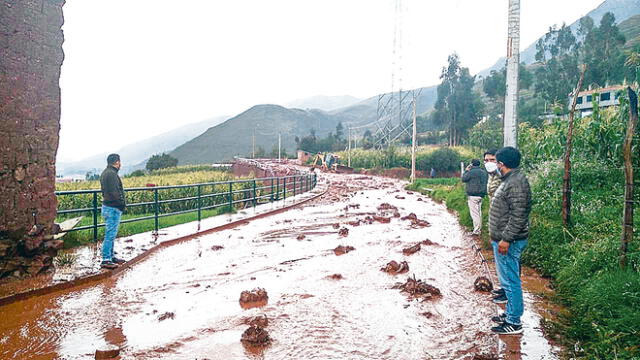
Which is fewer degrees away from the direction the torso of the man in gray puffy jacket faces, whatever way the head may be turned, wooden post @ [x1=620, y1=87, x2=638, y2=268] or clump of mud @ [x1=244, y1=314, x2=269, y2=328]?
the clump of mud

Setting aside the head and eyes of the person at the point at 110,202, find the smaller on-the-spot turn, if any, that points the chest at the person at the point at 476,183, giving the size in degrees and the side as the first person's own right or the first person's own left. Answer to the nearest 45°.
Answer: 0° — they already face them

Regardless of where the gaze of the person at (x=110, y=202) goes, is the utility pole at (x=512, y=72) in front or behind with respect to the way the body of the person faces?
in front

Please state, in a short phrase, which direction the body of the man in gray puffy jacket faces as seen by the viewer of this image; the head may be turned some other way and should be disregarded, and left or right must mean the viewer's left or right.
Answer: facing to the left of the viewer

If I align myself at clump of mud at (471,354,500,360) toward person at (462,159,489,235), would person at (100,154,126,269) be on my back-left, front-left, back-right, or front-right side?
front-left

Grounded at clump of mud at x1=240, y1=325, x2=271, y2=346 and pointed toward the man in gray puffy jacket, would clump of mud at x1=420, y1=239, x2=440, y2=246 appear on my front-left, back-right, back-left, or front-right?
front-left

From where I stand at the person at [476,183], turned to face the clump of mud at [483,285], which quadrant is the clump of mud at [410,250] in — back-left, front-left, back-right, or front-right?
front-right

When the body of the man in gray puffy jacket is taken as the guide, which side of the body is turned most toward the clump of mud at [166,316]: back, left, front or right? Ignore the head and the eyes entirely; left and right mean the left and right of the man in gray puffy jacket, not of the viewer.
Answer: front

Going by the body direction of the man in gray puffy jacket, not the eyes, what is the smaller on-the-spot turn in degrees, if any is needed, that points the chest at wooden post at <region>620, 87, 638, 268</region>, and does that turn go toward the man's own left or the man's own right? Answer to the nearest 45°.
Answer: approximately 135° to the man's own right

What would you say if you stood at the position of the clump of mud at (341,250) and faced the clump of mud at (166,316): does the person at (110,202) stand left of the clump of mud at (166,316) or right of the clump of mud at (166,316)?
right

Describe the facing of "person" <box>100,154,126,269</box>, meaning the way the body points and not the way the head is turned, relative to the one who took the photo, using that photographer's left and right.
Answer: facing to the right of the viewer

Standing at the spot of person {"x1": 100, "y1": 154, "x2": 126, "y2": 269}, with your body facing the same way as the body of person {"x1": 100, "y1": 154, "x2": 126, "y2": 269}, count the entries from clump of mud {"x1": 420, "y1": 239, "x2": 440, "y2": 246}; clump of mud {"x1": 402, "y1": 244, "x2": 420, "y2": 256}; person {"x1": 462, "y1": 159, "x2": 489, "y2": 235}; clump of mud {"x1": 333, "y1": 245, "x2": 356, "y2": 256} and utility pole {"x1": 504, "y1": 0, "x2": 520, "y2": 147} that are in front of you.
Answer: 5

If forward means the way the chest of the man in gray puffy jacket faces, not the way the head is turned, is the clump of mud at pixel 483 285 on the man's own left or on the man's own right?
on the man's own right

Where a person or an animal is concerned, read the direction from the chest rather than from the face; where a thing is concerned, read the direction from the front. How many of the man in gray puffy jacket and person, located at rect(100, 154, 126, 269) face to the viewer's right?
1

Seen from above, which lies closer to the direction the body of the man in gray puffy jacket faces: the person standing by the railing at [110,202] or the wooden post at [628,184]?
the person standing by the railing
